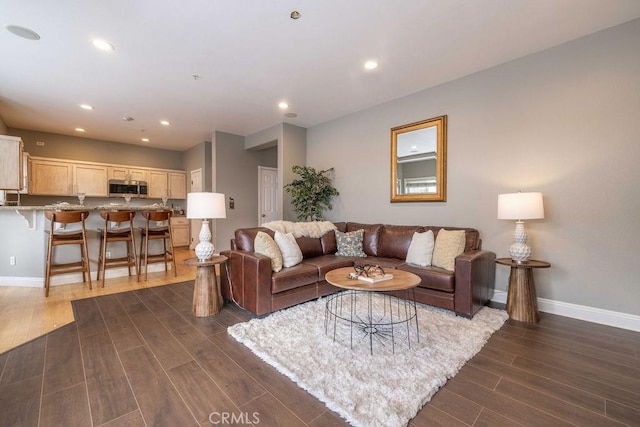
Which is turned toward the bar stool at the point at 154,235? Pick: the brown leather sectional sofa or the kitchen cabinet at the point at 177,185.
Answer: the kitchen cabinet

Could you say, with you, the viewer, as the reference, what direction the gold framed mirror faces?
facing the viewer and to the left of the viewer

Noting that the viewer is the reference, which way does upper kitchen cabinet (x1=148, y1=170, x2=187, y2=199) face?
facing the viewer

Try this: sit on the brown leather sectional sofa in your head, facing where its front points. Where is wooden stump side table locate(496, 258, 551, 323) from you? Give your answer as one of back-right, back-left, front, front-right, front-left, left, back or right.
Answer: left

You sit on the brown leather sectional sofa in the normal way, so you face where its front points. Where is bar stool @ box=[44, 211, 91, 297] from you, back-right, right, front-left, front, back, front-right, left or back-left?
right

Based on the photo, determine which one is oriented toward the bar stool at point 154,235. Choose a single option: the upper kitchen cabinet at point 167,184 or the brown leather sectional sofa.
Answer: the upper kitchen cabinet

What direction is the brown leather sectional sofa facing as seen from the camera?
toward the camera

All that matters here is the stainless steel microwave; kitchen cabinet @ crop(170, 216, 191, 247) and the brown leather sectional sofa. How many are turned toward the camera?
3

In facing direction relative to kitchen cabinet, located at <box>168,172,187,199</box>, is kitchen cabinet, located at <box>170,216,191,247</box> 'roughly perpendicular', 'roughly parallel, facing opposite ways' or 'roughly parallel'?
roughly parallel

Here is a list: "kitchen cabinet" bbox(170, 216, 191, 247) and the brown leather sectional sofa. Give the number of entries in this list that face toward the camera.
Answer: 2

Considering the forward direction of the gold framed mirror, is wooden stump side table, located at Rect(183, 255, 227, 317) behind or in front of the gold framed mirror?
in front

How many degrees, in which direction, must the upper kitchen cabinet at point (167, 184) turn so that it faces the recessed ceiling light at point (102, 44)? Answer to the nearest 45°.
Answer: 0° — it already faces it

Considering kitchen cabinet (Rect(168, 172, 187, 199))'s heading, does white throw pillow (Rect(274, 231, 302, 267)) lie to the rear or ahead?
ahead

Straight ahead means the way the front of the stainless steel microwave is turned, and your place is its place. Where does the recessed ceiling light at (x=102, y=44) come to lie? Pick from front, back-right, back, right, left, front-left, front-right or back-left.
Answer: front

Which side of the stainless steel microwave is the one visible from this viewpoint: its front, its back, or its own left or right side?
front
